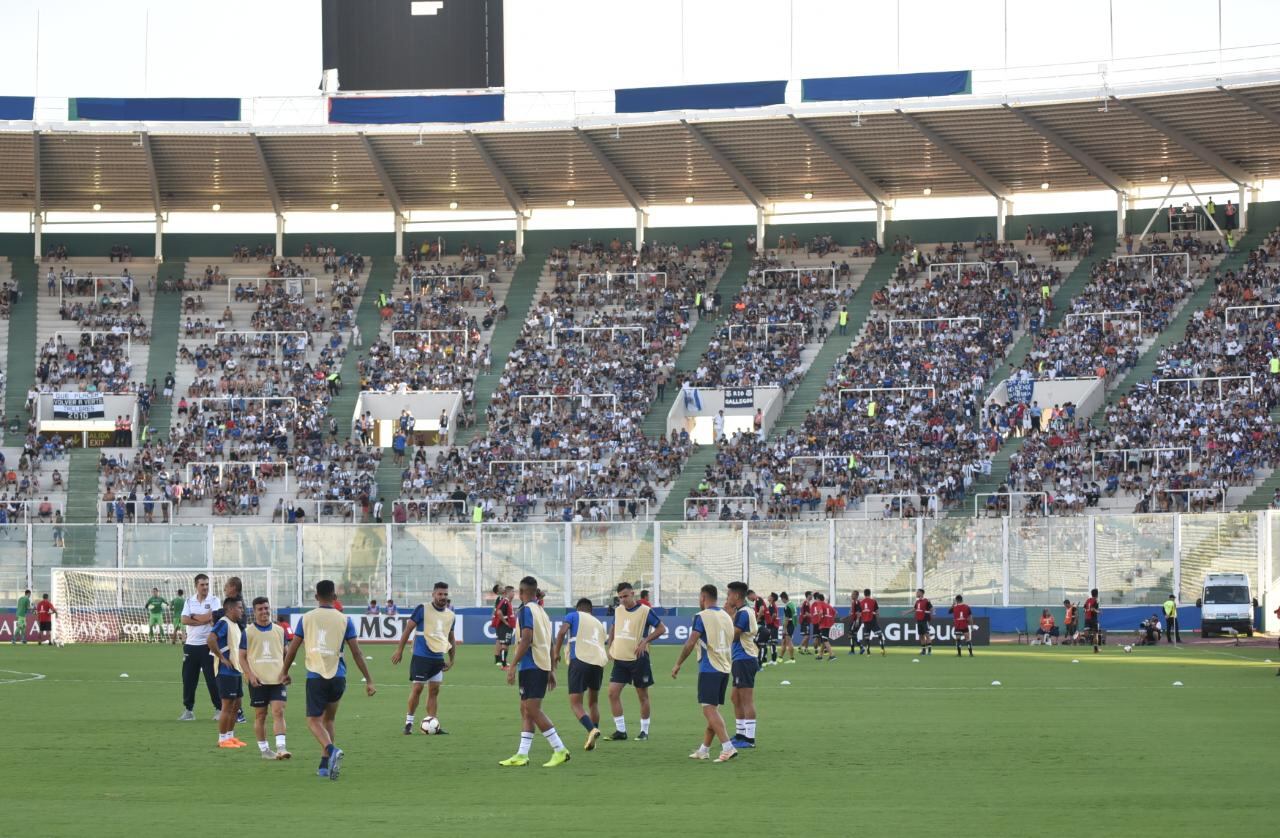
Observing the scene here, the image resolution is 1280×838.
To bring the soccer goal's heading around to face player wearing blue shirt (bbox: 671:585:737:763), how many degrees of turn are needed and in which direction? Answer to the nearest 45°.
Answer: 0° — it already faces them

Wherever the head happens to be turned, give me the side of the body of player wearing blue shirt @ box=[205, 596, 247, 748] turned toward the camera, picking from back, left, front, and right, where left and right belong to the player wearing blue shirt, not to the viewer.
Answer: right

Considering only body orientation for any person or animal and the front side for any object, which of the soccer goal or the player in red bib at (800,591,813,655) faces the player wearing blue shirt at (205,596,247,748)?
the soccer goal

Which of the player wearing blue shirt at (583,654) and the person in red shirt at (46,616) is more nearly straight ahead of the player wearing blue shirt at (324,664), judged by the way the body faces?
the person in red shirt

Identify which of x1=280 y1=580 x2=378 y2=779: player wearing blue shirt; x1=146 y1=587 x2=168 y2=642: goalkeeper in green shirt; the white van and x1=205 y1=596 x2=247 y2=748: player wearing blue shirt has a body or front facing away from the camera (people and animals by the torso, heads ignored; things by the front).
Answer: x1=280 y1=580 x2=378 y2=779: player wearing blue shirt

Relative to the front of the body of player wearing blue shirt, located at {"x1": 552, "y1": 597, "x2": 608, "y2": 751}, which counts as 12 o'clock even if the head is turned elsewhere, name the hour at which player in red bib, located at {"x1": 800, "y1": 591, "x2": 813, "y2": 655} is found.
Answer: The player in red bib is roughly at 2 o'clock from the player wearing blue shirt.

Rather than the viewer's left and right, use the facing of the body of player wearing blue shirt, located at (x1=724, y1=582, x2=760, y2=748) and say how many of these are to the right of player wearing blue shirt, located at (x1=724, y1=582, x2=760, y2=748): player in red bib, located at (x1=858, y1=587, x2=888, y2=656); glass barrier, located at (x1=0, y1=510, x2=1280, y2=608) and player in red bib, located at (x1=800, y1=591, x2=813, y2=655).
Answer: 3

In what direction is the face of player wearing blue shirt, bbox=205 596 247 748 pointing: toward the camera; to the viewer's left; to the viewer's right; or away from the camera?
to the viewer's right

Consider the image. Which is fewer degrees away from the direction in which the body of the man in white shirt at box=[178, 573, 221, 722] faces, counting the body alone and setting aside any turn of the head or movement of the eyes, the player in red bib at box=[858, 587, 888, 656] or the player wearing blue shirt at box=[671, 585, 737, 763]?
the player wearing blue shirt

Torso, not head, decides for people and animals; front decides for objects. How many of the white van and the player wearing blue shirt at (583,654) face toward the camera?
1

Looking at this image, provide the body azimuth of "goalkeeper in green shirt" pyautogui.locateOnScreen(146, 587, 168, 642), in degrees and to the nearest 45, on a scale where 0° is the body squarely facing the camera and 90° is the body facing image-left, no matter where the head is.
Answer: approximately 0°

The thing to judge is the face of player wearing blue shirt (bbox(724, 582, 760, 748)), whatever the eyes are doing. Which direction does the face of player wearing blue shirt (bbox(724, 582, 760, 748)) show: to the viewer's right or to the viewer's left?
to the viewer's left

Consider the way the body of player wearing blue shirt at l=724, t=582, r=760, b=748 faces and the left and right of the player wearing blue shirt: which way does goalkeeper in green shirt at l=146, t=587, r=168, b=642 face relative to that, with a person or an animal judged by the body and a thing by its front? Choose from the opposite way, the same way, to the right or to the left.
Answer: to the left

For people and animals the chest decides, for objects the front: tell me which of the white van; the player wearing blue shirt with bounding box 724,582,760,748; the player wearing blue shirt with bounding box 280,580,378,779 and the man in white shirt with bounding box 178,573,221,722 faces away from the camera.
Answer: the player wearing blue shirt with bounding box 280,580,378,779
